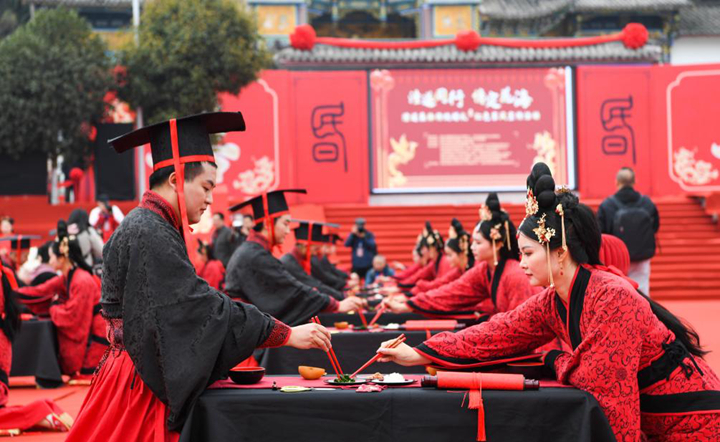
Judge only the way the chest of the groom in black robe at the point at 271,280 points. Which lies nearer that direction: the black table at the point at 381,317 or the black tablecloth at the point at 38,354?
the black table

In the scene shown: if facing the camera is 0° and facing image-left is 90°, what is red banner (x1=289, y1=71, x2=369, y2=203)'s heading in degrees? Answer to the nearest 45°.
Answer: approximately 0°

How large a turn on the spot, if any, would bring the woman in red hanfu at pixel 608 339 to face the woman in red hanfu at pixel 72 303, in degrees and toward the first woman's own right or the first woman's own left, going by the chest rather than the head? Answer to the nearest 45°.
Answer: approximately 45° to the first woman's own right

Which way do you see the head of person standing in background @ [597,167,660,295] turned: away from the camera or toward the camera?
away from the camera

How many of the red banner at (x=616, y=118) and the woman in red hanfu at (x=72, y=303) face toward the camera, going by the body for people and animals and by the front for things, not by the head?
1

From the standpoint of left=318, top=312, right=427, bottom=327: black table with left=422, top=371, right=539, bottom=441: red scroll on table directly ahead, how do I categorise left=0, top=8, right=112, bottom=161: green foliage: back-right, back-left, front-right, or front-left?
back-right

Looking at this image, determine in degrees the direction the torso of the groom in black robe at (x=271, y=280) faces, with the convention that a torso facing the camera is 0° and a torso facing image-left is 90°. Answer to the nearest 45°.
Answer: approximately 270°

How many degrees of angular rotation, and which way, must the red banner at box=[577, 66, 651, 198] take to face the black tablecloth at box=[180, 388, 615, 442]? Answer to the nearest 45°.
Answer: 0° — it already faces it

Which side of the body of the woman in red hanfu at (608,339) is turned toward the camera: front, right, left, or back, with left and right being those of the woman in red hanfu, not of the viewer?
left
